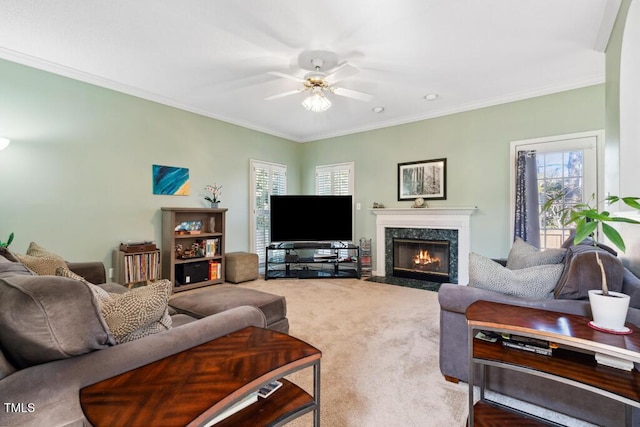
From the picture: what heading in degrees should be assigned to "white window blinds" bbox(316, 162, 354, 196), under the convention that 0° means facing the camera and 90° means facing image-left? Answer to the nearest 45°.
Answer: approximately 45°

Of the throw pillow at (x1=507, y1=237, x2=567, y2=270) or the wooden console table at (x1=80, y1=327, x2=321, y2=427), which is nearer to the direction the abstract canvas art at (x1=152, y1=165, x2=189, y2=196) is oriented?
the throw pillow

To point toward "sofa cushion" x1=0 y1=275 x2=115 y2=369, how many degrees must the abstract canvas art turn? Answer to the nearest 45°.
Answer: approximately 45° to its right

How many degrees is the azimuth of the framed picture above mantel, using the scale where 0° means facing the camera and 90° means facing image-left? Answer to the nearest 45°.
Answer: approximately 45°

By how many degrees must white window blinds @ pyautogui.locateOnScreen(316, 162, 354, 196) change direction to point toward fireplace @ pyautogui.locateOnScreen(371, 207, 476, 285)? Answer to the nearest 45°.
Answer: approximately 90° to its left

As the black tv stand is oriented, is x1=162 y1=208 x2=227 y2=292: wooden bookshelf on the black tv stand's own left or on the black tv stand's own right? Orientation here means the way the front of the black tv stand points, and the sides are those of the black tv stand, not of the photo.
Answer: on the black tv stand's own right

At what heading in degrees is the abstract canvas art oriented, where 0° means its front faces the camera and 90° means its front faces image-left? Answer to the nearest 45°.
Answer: approximately 315°
